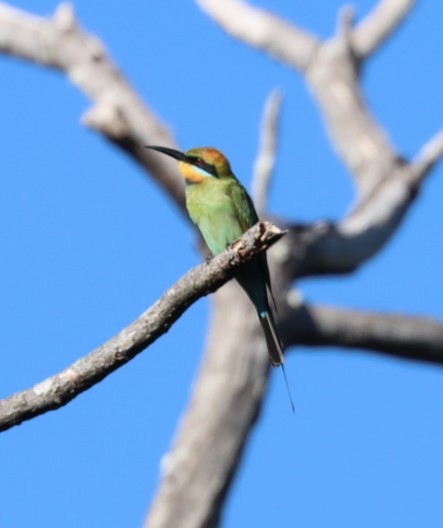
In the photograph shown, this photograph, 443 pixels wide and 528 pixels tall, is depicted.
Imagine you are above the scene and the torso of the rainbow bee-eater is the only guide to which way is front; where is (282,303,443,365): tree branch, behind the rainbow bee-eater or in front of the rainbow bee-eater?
behind

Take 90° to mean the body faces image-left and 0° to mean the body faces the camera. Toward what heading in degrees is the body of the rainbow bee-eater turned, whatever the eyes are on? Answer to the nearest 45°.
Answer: approximately 45°
